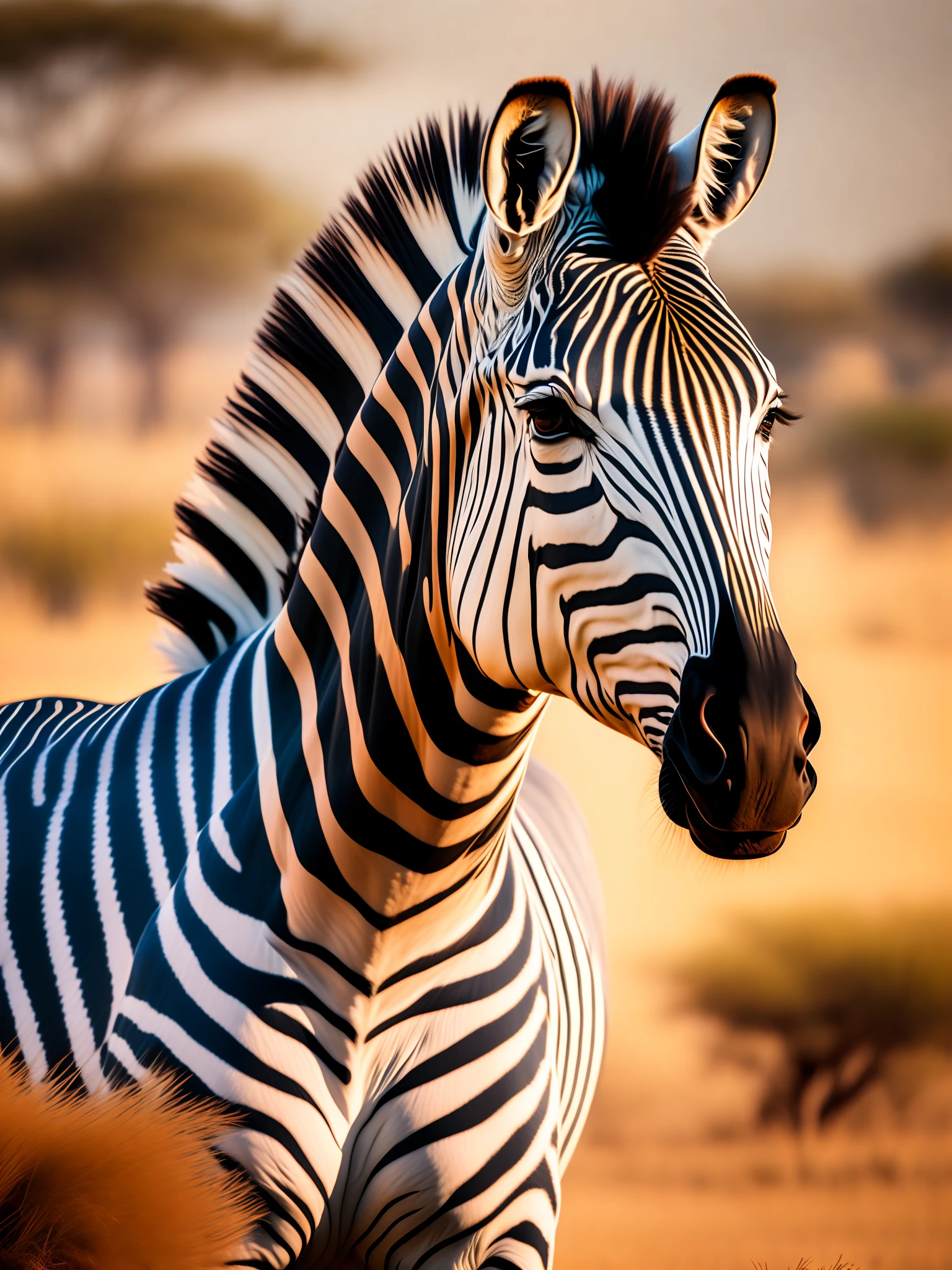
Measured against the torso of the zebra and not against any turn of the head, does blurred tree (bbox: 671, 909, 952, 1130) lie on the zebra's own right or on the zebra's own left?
on the zebra's own left

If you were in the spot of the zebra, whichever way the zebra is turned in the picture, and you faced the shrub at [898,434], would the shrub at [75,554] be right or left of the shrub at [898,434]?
left

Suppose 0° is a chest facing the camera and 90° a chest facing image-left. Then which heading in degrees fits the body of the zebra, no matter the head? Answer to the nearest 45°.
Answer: approximately 315°

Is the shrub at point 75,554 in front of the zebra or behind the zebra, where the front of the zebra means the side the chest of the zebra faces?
behind

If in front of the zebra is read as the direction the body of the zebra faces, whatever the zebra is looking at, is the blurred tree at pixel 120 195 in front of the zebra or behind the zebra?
behind

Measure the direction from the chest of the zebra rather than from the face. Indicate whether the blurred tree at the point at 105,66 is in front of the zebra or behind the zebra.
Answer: behind
